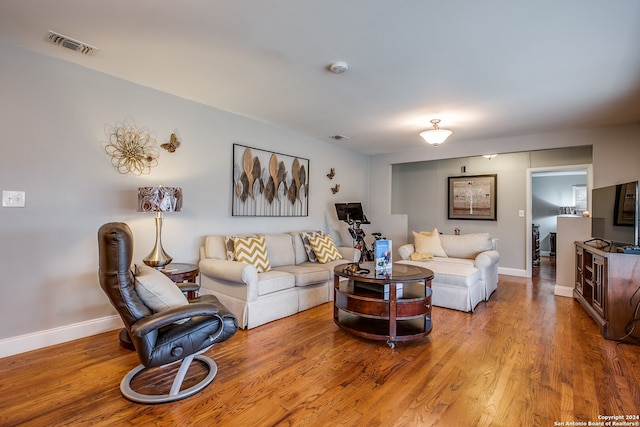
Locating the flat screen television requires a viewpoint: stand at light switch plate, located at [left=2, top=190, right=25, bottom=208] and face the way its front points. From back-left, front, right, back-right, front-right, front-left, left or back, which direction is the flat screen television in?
front-left

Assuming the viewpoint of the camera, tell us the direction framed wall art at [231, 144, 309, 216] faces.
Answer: facing the viewer and to the right of the viewer

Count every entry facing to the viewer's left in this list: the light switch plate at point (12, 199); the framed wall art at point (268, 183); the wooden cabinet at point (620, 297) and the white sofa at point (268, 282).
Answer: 1

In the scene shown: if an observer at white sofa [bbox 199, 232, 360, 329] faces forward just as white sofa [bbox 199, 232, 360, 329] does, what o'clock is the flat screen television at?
The flat screen television is roughly at 11 o'clock from the white sofa.

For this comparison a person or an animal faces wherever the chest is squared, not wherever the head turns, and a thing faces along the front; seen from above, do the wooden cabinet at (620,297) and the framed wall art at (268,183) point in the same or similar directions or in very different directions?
very different directions

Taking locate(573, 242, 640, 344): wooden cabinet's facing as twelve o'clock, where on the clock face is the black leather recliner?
The black leather recliner is roughly at 10 o'clock from the wooden cabinet.

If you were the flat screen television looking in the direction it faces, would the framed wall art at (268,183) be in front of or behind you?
in front

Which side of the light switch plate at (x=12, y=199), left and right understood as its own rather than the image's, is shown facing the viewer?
front

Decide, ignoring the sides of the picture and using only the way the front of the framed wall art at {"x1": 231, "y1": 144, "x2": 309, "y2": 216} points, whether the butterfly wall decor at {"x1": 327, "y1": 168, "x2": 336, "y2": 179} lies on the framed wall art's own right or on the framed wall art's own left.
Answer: on the framed wall art's own left

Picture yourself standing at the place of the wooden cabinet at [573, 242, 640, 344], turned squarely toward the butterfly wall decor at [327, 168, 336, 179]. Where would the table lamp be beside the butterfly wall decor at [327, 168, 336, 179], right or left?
left

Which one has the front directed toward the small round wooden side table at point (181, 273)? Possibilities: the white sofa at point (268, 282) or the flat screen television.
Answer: the flat screen television

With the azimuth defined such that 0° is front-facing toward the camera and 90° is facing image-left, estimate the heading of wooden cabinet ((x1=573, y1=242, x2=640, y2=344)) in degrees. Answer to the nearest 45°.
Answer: approximately 90°

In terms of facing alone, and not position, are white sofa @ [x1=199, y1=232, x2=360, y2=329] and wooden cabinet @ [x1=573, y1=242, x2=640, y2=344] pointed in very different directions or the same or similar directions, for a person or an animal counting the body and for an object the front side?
very different directions

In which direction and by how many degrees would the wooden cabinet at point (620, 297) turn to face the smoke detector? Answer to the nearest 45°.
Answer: approximately 45° to its left
